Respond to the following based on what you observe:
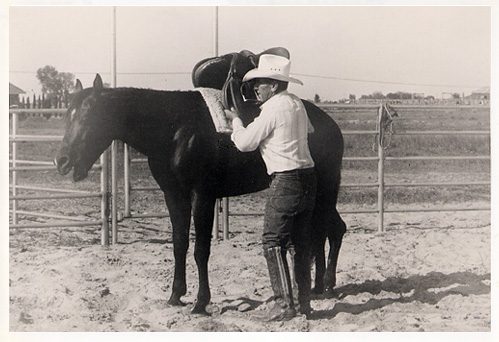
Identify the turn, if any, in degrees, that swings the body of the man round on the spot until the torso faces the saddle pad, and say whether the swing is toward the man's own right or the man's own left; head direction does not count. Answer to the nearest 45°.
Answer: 0° — they already face it

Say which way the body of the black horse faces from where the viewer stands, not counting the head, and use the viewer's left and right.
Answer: facing the viewer and to the left of the viewer

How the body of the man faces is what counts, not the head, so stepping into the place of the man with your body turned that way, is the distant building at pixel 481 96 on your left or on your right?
on your right

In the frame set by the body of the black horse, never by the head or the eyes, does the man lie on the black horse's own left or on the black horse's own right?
on the black horse's own left

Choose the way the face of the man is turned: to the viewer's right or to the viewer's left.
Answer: to the viewer's left

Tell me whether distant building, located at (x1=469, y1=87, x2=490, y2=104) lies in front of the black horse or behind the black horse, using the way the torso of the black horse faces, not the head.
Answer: behind

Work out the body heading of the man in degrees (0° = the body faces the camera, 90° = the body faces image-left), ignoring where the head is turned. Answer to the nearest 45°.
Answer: approximately 135°

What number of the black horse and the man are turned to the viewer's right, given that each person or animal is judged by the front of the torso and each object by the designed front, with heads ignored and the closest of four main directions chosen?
0

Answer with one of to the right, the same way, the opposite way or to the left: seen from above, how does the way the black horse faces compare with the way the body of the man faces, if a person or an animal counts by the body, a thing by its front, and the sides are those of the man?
to the left

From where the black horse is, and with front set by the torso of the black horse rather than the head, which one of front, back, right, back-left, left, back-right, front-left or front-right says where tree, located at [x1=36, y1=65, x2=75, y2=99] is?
right
